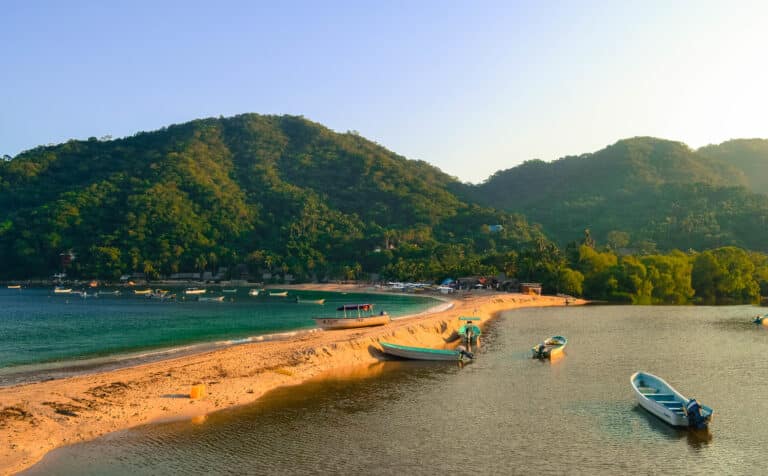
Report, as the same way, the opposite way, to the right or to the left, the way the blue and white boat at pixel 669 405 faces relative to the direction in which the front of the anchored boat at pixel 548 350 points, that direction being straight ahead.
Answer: to the left

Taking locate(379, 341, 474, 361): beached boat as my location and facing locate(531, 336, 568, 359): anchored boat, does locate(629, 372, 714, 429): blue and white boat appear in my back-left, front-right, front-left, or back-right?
front-right

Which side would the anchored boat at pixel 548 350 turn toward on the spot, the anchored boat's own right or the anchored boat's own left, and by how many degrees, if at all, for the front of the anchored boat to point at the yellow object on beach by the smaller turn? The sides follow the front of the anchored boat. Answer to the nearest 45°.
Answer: approximately 180°

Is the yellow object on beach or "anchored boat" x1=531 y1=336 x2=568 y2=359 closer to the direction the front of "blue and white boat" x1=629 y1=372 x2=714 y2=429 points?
the anchored boat

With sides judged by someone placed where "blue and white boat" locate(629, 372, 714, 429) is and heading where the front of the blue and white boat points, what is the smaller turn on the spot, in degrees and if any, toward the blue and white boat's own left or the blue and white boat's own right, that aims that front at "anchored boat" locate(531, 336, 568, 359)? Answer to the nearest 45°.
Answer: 0° — it already faces it

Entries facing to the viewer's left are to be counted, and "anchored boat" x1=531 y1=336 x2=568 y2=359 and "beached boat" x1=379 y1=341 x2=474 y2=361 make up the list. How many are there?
1

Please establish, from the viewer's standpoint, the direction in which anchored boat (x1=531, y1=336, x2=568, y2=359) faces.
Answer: facing away from the viewer and to the right of the viewer

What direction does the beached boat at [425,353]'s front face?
to the viewer's left

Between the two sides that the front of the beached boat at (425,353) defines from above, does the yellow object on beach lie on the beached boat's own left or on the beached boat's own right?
on the beached boat's own left

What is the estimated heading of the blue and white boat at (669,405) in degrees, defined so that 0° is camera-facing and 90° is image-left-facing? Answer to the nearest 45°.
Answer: approximately 135°

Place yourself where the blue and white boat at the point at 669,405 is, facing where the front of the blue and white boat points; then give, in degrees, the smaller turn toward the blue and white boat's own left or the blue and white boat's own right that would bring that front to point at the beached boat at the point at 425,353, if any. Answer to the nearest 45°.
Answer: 0° — it already faces it

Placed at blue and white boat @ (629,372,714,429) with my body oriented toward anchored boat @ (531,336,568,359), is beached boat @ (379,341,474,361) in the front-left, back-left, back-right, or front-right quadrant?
front-left

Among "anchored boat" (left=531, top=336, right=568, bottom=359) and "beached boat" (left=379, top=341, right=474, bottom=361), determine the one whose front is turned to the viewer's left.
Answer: the beached boat

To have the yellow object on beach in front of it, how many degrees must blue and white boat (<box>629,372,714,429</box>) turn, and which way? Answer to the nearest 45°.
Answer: approximately 45° to its left
